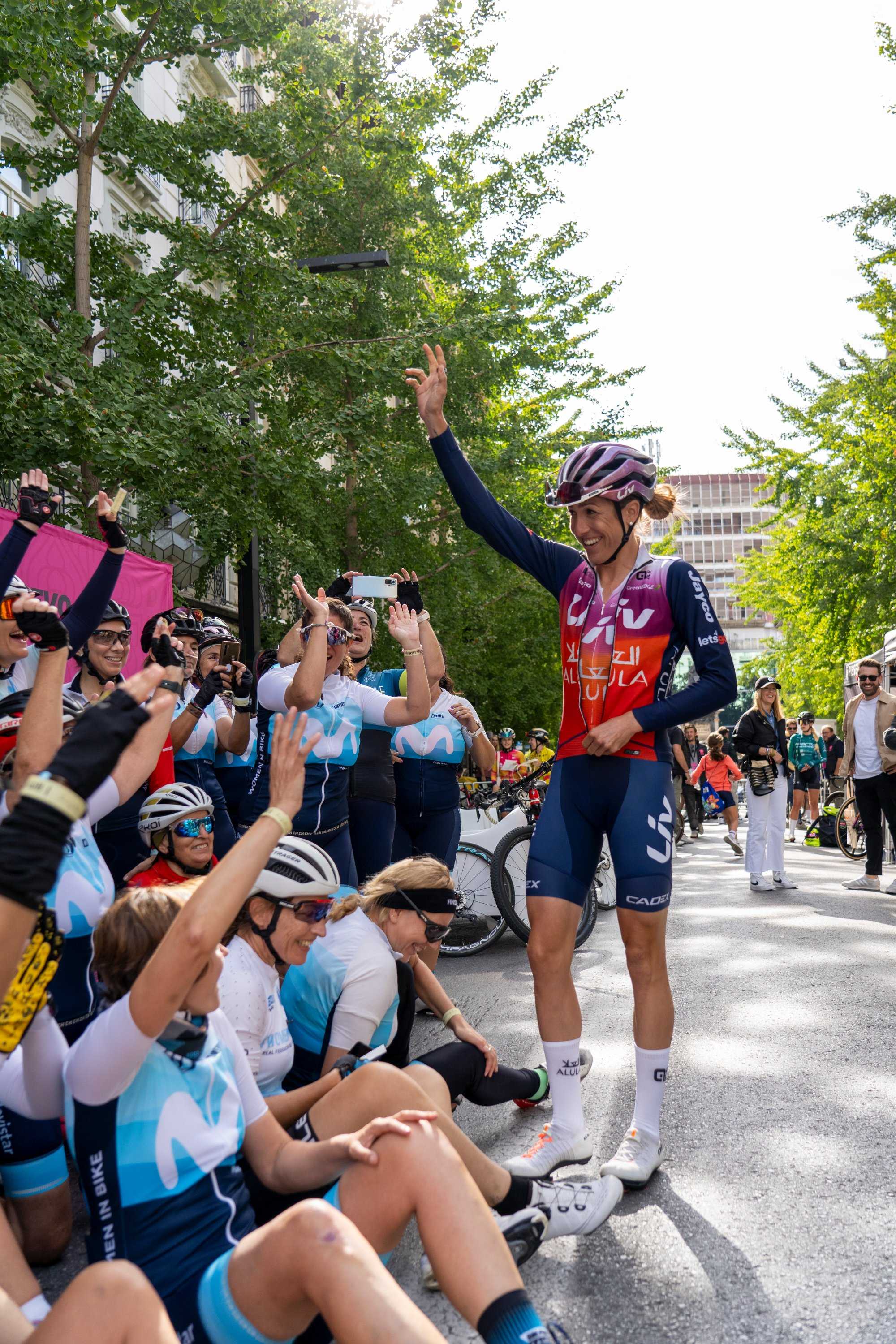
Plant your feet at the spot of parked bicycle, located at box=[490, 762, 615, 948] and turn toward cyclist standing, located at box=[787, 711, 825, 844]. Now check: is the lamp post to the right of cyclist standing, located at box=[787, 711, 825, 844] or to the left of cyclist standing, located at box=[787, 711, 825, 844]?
left

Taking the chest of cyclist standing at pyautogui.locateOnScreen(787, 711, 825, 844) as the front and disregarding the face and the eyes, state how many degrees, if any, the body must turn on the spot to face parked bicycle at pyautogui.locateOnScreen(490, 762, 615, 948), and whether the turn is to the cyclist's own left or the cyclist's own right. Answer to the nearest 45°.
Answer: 0° — they already face it

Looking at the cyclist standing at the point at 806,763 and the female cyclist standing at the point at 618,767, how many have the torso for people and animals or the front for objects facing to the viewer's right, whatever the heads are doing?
0

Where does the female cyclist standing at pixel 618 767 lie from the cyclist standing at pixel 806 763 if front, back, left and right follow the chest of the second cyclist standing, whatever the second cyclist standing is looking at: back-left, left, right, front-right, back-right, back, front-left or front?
front

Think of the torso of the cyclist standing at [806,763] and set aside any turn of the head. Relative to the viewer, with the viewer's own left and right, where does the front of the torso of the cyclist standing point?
facing the viewer

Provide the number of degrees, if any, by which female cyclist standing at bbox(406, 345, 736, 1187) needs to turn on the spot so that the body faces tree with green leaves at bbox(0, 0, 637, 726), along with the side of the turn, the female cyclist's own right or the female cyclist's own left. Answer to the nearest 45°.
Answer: approximately 135° to the female cyclist's own right

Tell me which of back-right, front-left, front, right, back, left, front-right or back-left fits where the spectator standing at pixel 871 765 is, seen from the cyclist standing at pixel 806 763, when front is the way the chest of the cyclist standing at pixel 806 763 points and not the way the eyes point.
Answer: front

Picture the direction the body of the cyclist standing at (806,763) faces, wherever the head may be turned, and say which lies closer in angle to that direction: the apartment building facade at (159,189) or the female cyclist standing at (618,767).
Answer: the female cyclist standing

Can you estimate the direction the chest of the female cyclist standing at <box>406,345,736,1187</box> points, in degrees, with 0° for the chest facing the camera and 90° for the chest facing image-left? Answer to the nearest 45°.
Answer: approximately 45°

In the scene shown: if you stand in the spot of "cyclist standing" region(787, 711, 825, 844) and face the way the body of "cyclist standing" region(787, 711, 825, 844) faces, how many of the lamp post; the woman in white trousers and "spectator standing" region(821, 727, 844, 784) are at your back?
1

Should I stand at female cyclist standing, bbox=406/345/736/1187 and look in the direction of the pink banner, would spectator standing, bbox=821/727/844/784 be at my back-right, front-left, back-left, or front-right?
front-right

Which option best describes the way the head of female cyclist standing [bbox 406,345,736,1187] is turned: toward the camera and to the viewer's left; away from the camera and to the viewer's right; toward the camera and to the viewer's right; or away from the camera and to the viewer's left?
toward the camera and to the viewer's left

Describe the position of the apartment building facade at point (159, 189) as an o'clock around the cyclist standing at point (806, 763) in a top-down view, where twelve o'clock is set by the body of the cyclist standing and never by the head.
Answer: The apartment building facade is roughly at 2 o'clock from the cyclist standing.

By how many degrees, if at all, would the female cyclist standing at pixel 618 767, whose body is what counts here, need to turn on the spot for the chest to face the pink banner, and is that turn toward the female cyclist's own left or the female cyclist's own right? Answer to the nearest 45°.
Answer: approximately 90° to the female cyclist's own right
